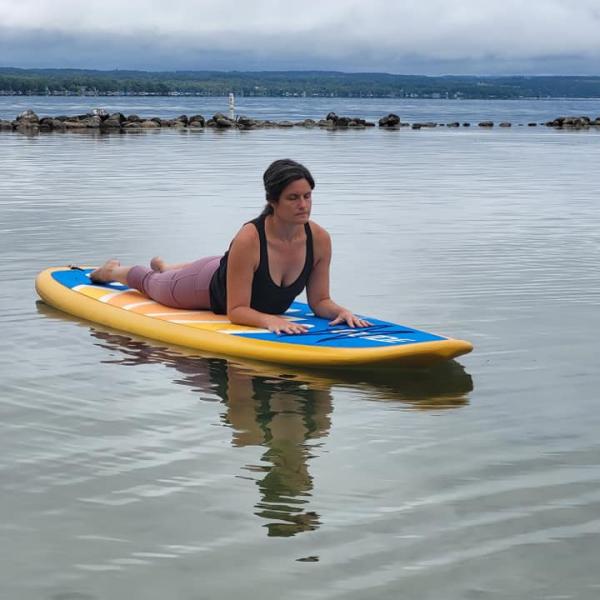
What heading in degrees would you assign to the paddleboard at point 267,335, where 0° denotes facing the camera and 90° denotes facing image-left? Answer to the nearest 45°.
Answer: approximately 315°
